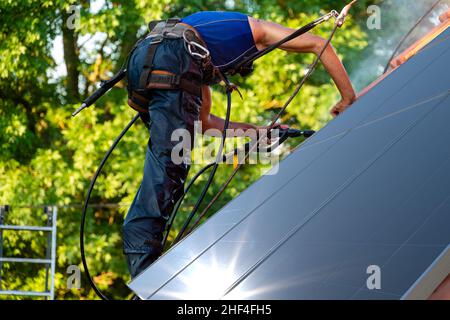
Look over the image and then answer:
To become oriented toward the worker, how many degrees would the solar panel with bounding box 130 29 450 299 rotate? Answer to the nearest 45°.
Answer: approximately 90° to its right

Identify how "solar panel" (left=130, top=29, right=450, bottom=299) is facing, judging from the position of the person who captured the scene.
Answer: facing the viewer and to the left of the viewer
